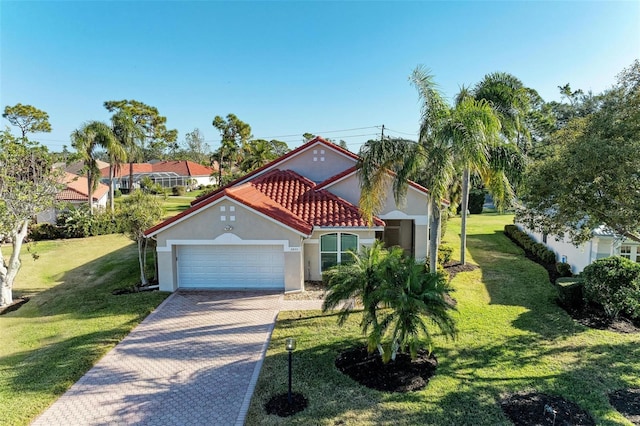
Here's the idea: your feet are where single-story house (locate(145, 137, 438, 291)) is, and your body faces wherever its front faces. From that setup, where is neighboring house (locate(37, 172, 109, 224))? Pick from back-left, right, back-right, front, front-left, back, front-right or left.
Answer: back-right

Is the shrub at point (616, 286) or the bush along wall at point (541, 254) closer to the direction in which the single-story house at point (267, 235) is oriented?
the shrub

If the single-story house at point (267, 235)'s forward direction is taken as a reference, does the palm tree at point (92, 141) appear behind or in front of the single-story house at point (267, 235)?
behind

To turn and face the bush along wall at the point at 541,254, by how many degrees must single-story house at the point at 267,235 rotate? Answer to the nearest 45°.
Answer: approximately 90° to its left

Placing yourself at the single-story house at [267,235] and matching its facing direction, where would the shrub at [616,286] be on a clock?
The shrub is roughly at 10 o'clock from the single-story house.

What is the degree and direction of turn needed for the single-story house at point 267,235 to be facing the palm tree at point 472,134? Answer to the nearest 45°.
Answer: approximately 45° to its left

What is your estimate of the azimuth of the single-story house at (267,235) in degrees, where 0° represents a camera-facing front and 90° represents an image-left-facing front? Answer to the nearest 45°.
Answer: approximately 0°

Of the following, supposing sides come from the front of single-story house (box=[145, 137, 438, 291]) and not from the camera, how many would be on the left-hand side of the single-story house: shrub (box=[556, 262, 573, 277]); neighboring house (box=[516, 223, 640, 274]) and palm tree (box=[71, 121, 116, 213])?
2

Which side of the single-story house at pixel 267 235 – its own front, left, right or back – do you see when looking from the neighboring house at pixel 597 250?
left
